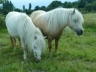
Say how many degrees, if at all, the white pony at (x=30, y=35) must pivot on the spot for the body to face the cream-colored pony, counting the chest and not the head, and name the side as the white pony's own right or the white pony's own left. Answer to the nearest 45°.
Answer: approximately 45° to the white pony's own left

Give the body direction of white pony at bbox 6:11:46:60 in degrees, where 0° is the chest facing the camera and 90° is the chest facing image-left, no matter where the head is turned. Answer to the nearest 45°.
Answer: approximately 315°
